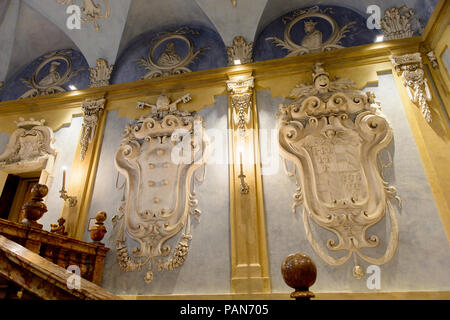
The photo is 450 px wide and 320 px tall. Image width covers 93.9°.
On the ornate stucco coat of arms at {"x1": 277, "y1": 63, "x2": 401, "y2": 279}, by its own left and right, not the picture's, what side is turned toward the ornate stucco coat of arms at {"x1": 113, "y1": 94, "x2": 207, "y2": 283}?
right

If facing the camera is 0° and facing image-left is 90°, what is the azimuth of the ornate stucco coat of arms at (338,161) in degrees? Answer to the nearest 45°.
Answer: approximately 0°
